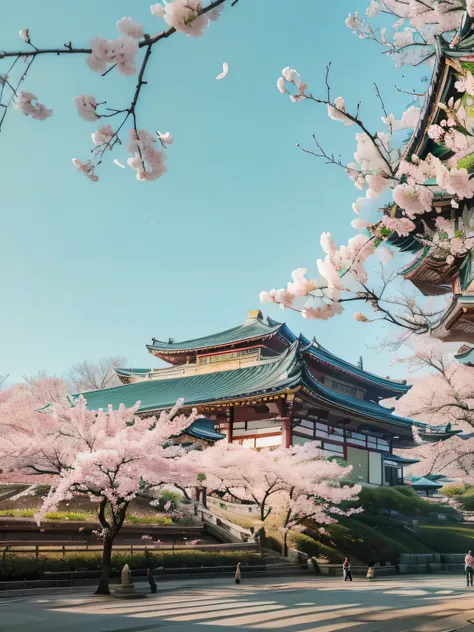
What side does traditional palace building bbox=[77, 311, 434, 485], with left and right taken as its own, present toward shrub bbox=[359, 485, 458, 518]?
left

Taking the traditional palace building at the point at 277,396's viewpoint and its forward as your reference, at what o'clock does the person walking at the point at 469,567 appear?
The person walking is roughly at 10 o'clock from the traditional palace building.

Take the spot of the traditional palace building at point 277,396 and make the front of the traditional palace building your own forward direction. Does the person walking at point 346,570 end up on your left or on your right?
on your left

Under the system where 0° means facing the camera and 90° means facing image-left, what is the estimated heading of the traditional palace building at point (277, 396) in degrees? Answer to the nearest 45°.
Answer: approximately 45°
